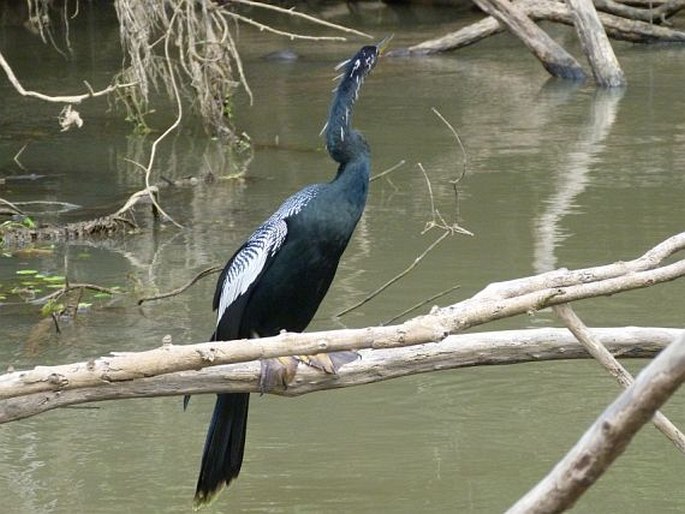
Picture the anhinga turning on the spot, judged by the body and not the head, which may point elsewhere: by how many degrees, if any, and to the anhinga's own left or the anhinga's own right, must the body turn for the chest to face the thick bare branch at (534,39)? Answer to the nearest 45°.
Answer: approximately 90° to the anhinga's own left

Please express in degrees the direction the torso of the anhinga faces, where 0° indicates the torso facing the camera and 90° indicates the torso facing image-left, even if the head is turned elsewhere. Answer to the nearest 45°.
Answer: approximately 270°

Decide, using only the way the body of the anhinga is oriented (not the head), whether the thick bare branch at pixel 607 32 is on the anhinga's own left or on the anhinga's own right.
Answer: on the anhinga's own left

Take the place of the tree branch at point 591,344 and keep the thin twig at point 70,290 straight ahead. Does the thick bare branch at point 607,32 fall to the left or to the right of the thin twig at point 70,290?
right

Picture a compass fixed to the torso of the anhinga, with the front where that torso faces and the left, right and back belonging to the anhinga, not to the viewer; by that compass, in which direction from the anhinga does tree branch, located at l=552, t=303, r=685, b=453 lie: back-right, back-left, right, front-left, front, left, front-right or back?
front-right

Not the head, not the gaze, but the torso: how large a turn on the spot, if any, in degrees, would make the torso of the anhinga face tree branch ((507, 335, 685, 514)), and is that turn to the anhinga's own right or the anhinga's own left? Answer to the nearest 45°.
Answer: approximately 90° to the anhinga's own right

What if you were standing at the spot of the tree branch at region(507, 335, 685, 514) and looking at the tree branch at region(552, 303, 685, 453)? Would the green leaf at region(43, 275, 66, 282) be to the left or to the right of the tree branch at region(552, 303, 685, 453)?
left

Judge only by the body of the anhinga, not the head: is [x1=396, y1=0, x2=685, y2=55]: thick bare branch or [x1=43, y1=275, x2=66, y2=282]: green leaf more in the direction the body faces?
the thick bare branch

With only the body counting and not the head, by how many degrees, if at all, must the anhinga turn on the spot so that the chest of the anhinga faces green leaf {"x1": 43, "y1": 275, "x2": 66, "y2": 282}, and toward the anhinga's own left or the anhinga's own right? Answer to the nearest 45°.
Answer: approximately 135° to the anhinga's own left
